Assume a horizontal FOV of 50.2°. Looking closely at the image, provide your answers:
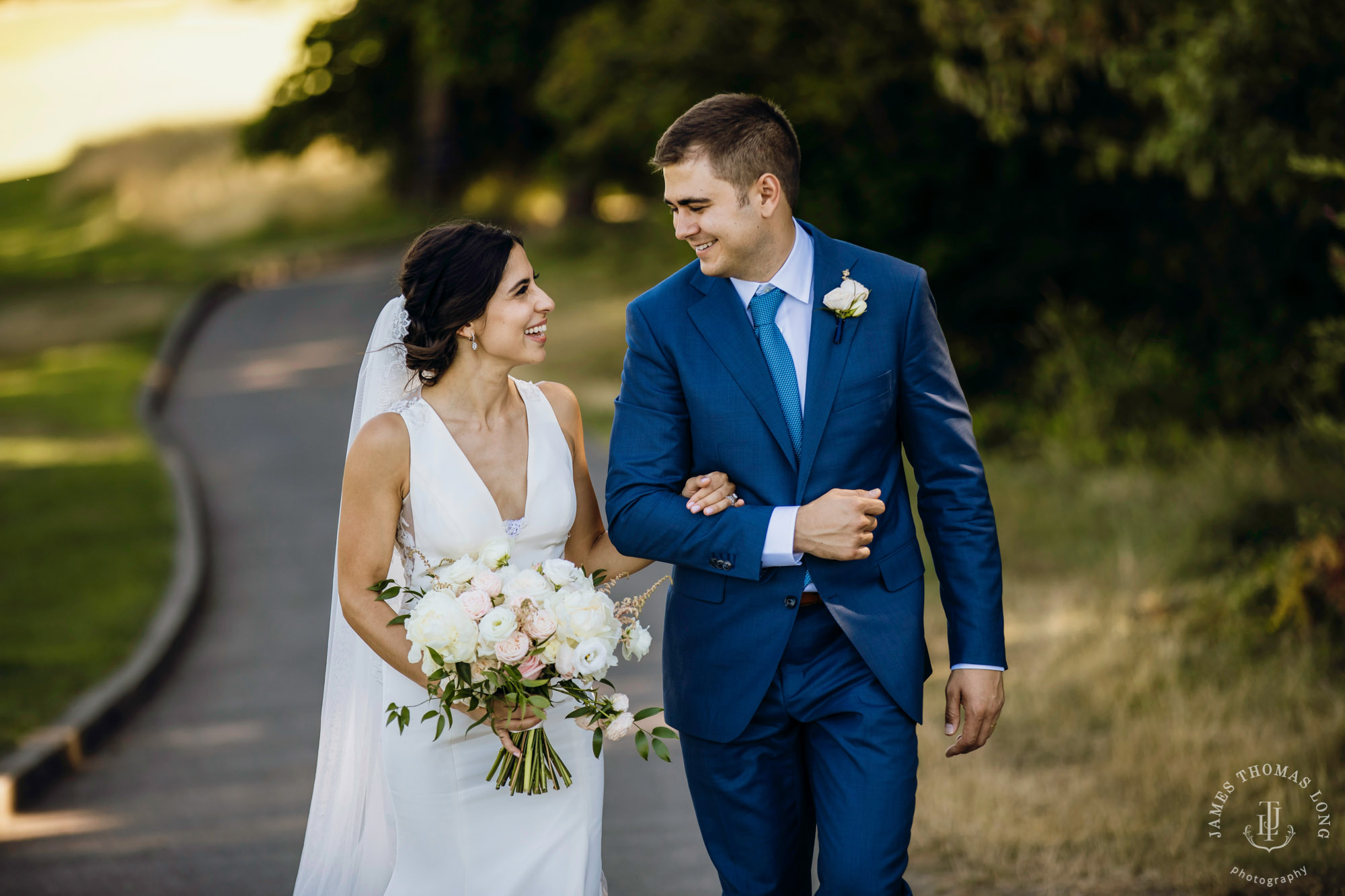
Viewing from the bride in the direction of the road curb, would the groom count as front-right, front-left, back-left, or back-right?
back-right

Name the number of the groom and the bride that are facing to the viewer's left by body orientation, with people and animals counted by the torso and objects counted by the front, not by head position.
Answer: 0

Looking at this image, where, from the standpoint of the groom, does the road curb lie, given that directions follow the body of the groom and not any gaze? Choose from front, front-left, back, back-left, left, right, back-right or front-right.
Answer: back-right

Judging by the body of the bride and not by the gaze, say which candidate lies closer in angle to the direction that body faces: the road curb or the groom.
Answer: the groom

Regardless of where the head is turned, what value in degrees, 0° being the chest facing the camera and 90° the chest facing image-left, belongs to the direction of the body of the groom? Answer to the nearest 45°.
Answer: approximately 0°

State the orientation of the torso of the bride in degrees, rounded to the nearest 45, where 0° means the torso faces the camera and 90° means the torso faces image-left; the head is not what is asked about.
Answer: approximately 315°

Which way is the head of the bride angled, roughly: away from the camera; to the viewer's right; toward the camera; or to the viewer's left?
to the viewer's right

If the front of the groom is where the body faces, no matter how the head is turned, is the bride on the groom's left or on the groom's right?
on the groom's right
